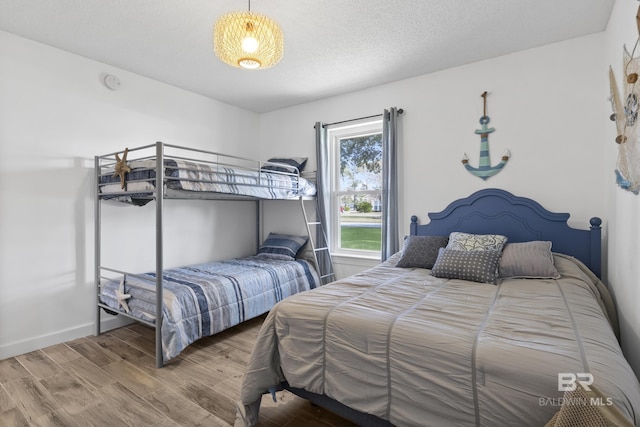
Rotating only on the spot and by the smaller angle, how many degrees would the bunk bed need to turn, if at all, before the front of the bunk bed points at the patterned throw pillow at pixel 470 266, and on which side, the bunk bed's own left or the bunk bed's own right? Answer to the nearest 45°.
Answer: approximately 90° to the bunk bed's own left

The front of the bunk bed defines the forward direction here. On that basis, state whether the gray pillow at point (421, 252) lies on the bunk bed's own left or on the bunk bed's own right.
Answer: on the bunk bed's own left

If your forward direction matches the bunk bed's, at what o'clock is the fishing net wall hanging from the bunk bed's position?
The fishing net wall hanging is roughly at 9 o'clock from the bunk bed.

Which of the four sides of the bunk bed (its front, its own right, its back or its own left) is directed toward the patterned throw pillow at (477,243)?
left

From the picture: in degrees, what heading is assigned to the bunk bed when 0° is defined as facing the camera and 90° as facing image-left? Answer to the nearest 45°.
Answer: approximately 45°
